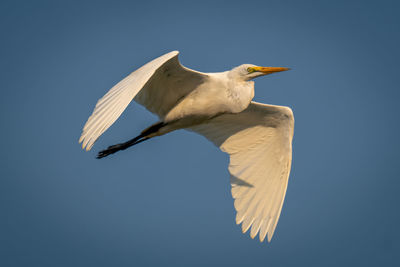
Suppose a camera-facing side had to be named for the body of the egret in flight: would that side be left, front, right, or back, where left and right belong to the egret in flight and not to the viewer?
right
